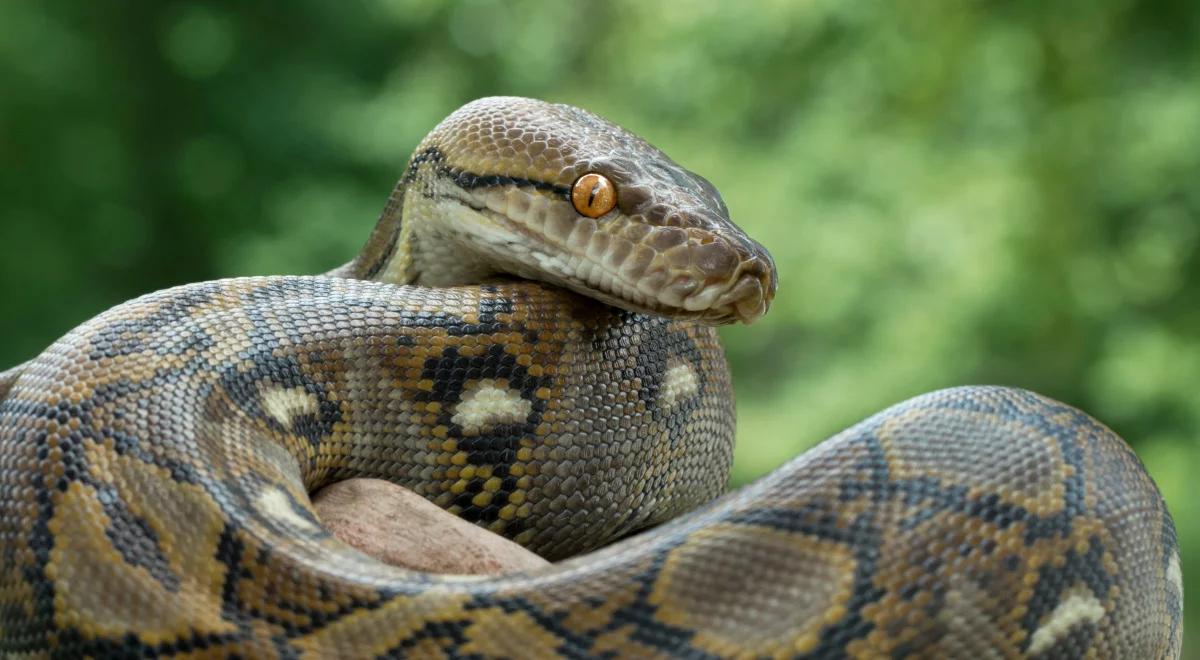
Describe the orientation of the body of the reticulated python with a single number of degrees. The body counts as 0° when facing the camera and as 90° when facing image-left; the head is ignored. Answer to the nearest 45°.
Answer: approximately 315°
